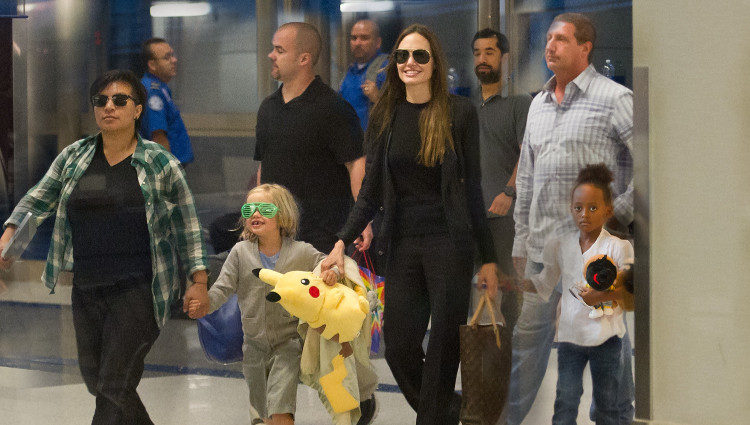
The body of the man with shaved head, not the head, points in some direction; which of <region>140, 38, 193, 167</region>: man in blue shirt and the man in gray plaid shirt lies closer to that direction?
the man in blue shirt

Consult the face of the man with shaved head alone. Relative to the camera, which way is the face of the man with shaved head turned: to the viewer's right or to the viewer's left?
to the viewer's left

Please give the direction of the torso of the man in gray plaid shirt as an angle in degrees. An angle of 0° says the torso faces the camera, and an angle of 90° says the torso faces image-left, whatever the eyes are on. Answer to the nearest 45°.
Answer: approximately 45°

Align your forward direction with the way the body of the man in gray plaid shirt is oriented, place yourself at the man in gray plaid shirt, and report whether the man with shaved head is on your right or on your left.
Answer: on your right

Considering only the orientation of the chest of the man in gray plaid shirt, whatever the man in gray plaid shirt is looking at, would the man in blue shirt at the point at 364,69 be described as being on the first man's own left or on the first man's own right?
on the first man's own right

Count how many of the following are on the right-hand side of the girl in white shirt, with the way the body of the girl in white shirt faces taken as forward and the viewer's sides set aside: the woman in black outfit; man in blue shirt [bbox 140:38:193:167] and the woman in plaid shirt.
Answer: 3

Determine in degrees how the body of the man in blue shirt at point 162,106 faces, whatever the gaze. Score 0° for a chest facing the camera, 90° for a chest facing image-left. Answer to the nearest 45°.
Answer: approximately 270°

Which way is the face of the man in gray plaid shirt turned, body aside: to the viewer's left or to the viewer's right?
to the viewer's left

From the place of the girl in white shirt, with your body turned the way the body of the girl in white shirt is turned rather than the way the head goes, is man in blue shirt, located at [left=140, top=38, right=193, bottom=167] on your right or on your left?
on your right

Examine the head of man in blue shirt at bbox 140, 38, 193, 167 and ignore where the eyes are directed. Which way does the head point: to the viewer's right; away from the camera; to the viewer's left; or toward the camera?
to the viewer's right

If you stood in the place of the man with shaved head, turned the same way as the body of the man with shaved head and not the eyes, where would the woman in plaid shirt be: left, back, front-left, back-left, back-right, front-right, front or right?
front-right
